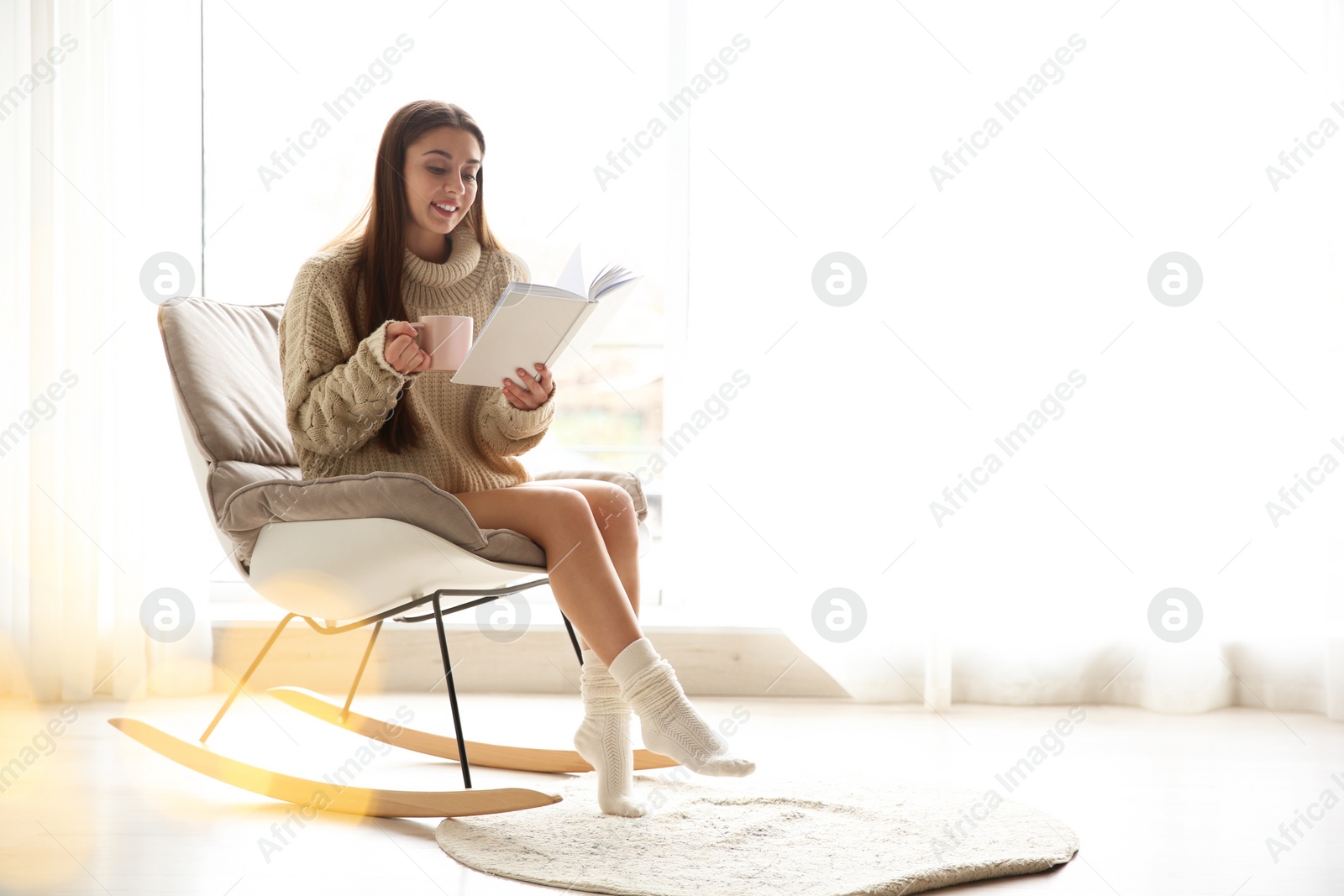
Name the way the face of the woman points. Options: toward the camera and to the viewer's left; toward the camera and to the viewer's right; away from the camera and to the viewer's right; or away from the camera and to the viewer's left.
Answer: toward the camera and to the viewer's right
